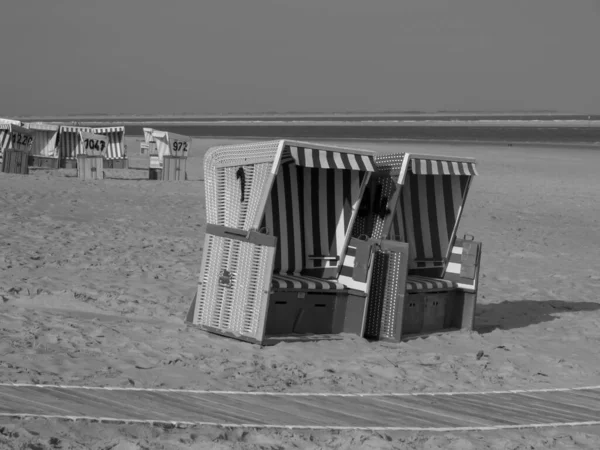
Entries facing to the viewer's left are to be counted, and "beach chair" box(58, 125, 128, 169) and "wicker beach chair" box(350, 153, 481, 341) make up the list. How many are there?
0

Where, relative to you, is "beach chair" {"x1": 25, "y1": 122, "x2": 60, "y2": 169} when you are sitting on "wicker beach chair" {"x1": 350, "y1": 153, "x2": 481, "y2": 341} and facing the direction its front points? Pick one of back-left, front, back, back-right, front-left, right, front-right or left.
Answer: back

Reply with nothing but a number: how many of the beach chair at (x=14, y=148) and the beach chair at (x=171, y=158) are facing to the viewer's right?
0

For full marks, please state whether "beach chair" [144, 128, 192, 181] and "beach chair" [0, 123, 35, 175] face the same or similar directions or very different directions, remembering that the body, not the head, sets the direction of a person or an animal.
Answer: same or similar directions

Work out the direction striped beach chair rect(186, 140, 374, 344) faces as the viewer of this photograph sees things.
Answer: facing the viewer and to the right of the viewer
